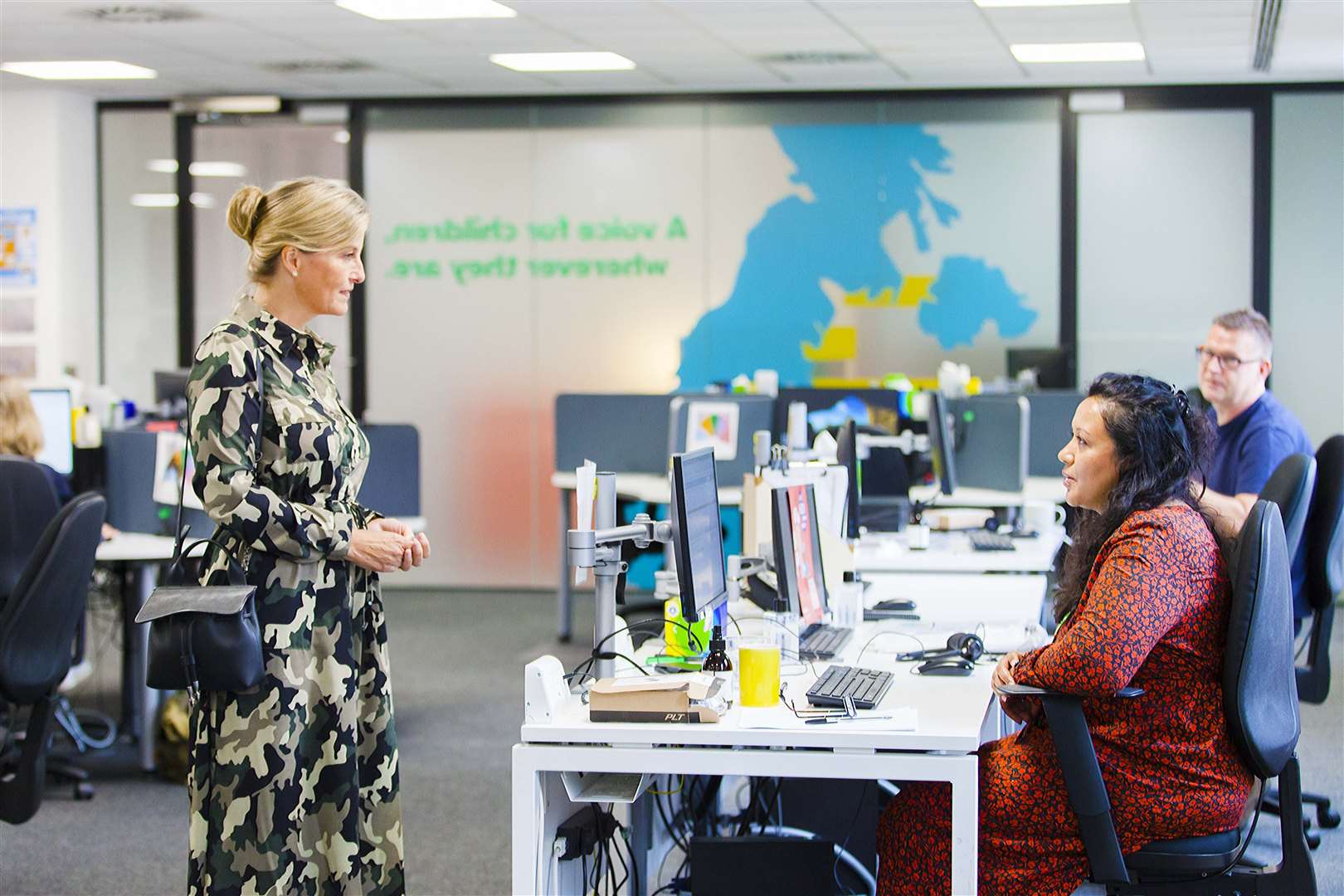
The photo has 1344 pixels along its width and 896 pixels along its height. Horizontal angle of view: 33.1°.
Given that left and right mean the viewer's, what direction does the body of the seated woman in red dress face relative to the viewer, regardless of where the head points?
facing to the left of the viewer

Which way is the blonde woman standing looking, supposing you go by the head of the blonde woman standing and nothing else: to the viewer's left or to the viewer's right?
to the viewer's right

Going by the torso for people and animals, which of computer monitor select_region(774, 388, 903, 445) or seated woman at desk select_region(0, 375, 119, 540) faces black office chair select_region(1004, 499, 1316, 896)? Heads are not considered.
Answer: the computer monitor

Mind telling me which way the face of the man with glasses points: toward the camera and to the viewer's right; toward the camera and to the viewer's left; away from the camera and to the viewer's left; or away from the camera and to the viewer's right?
toward the camera and to the viewer's left

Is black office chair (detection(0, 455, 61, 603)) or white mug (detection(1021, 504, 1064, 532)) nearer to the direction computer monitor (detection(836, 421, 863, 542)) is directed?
the white mug

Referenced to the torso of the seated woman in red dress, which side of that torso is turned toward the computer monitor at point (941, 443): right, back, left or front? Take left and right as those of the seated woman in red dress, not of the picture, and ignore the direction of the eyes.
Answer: right

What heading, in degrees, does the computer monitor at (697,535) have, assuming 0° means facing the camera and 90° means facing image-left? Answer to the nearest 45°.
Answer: approximately 270°

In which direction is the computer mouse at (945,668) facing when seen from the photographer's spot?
facing to the left of the viewer

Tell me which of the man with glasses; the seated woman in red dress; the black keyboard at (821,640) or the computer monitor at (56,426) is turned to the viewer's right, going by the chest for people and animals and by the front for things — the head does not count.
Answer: the black keyboard

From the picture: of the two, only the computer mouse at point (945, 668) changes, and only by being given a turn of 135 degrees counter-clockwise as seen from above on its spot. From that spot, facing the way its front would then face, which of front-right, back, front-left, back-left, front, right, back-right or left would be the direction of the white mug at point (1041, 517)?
back-left

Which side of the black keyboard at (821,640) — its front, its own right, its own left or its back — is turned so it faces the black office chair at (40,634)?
back

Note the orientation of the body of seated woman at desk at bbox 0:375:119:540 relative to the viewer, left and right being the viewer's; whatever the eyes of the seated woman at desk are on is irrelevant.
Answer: facing away from the viewer and to the right of the viewer

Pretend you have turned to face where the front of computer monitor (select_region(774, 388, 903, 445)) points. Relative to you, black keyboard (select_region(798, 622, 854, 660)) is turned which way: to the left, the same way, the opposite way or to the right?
to the left

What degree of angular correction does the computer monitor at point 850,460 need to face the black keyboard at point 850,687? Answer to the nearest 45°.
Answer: approximately 90° to its right
